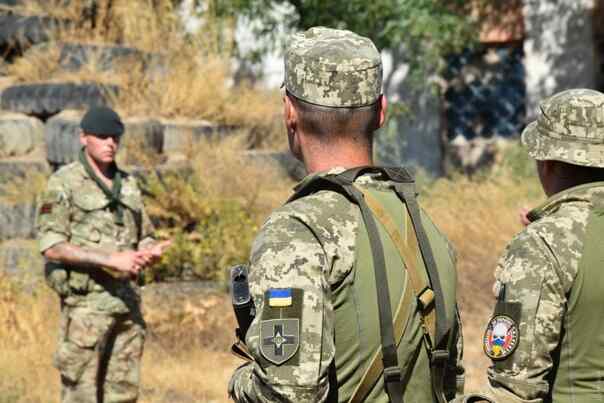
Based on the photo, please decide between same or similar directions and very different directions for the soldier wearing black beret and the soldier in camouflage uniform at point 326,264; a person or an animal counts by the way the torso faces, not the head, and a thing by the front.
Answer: very different directions

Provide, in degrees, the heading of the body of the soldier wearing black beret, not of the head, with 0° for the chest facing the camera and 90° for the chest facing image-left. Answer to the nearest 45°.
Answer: approximately 315°

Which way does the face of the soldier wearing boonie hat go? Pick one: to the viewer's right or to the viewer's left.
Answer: to the viewer's left

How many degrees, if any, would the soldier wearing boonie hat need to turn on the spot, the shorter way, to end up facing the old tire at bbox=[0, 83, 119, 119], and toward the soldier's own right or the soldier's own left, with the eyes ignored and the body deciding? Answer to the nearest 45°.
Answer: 0° — they already face it

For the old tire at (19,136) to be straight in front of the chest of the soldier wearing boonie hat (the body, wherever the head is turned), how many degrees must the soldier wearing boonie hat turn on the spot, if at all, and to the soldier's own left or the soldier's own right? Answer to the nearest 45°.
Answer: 0° — they already face it

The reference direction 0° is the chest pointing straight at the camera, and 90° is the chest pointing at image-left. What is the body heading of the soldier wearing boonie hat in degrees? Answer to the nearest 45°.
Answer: approximately 135°
